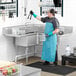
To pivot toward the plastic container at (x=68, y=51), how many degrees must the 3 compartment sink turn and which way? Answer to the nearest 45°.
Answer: approximately 45° to its left

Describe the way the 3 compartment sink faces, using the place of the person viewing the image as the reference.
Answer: facing the viewer and to the right of the viewer
